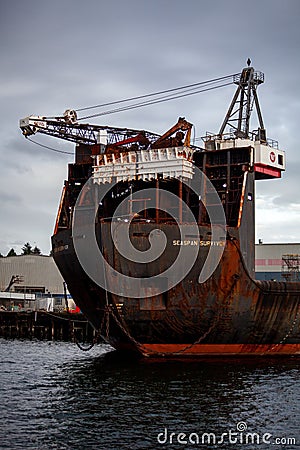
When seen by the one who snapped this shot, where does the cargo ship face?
facing the viewer and to the left of the viewer
